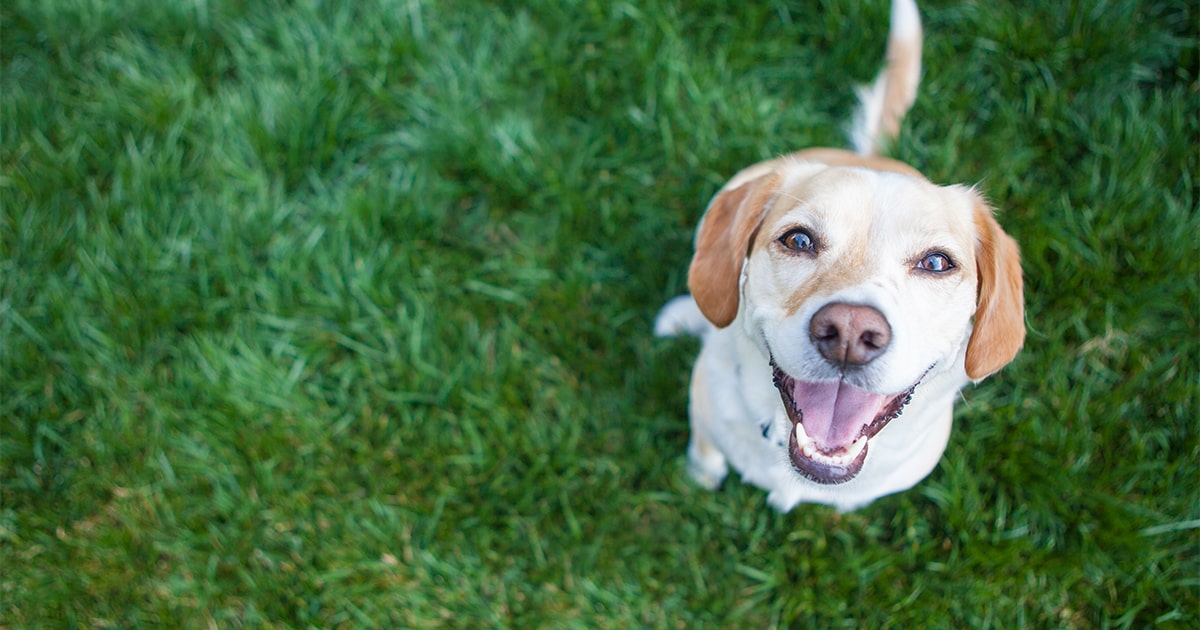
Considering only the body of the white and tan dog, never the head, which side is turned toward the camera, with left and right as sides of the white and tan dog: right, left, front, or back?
front
